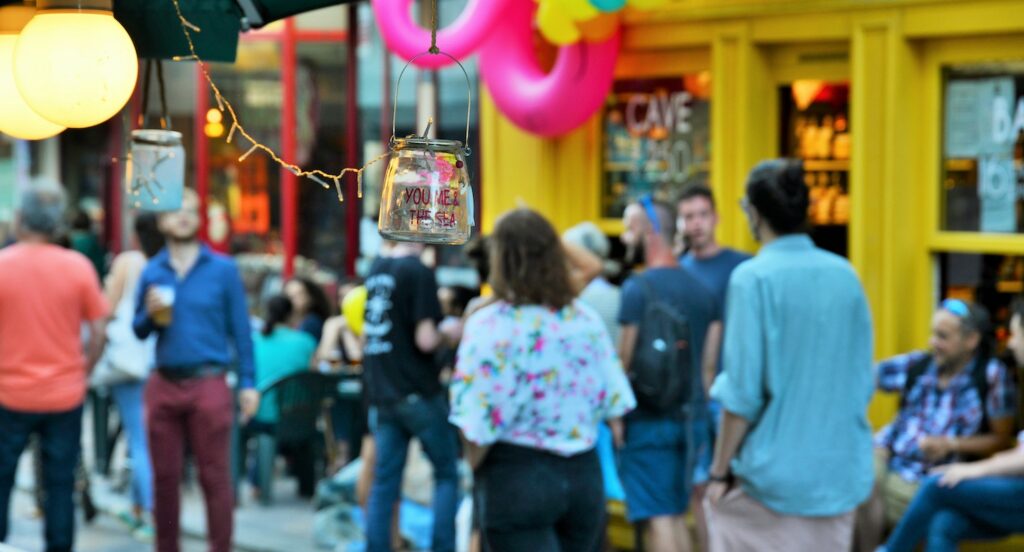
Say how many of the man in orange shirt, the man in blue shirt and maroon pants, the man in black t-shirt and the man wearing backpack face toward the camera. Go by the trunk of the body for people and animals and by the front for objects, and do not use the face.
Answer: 1

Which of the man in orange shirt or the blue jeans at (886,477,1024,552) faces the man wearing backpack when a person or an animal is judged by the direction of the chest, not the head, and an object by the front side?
the blue jeans

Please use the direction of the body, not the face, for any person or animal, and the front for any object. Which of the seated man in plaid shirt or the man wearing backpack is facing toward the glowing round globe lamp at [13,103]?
the seated man in plaid shirt

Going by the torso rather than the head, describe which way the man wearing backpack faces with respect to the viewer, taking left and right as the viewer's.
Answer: facing away from the viewer and to the left of the viewer

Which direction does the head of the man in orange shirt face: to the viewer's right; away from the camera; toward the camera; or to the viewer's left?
away from the camera

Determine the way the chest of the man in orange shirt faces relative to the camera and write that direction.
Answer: away from the camera

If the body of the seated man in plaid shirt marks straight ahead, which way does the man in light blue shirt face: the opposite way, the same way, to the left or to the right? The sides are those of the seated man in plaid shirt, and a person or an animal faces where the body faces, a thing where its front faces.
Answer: to the right

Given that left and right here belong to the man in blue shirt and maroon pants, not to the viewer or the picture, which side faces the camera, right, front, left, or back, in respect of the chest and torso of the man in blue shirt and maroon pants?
front

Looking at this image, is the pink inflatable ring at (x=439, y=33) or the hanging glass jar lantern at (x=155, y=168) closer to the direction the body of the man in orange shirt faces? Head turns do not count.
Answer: the pink inflatable ring

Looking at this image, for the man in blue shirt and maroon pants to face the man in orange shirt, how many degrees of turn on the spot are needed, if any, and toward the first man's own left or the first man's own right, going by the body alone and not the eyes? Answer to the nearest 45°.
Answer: approximately 90° to the first man's own right

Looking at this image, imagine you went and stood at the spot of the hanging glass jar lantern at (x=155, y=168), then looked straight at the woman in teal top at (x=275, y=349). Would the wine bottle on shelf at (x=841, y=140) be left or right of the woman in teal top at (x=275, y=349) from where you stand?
right

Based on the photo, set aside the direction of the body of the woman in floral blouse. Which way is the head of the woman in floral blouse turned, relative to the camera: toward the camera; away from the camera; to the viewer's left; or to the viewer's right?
away from the camera

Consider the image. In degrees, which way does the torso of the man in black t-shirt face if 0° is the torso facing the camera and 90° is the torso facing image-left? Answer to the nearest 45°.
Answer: approximately 225°

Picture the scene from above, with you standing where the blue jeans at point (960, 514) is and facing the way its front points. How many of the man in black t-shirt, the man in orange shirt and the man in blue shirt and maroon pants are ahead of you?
3

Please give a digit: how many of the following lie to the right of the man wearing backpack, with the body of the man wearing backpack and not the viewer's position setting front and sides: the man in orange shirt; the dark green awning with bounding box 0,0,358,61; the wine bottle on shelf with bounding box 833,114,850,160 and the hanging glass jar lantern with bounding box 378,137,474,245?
1

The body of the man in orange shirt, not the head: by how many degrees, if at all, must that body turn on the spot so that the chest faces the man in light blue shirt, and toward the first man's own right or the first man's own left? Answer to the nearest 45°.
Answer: approximately 135° to the first man's own right

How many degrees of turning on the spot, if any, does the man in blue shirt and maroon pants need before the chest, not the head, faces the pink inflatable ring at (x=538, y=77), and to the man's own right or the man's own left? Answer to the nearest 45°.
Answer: approximately 135° to the man's own left

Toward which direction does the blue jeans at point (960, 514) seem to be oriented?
to the viewer's left
